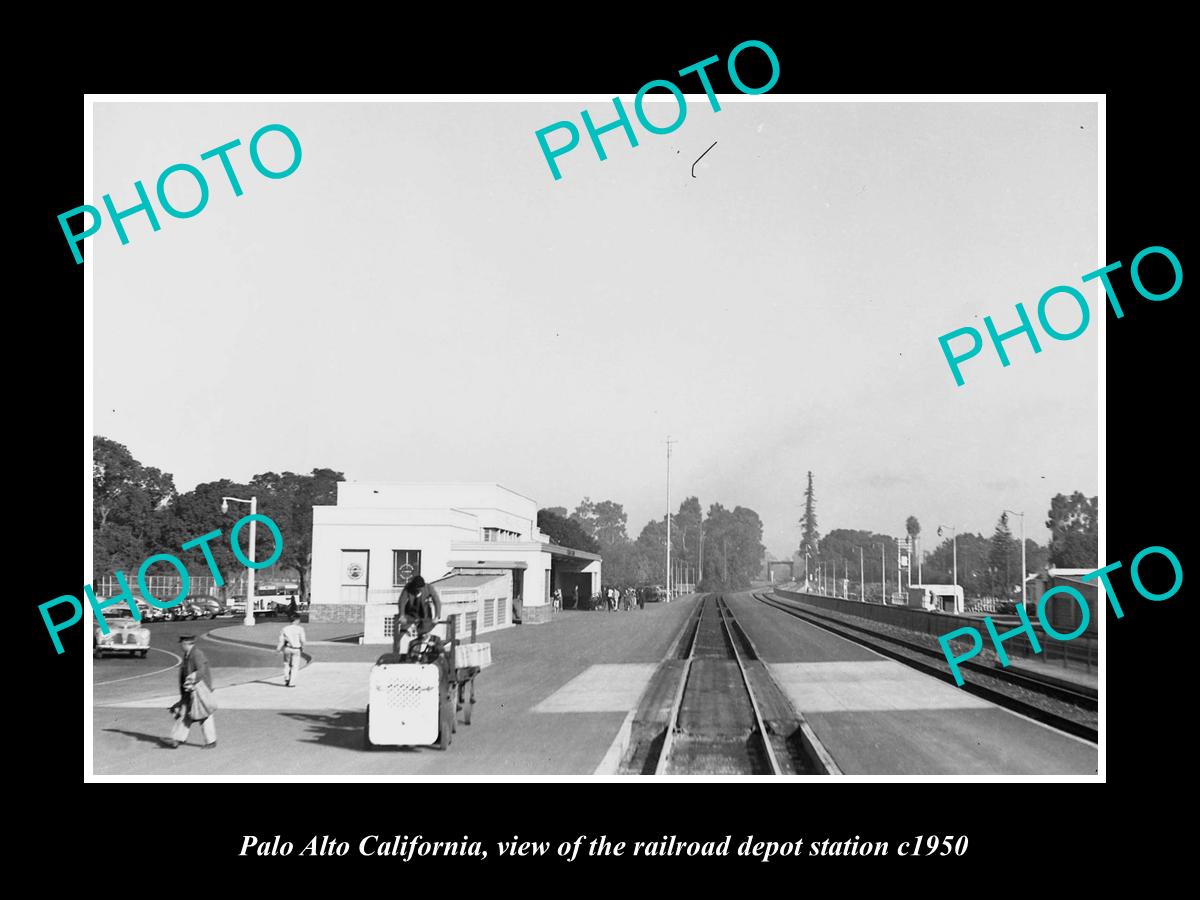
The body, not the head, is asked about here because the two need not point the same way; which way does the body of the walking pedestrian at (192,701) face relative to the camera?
to the viewer's left

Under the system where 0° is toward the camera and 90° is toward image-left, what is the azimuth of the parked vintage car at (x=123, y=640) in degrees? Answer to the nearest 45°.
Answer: approximately 0°

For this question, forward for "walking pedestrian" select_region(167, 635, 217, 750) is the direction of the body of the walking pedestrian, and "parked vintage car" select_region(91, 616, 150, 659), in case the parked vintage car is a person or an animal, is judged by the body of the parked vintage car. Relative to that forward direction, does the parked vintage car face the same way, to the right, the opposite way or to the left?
to the left

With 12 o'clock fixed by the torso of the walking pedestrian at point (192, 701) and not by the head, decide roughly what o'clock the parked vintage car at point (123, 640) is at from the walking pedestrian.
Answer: The parked vintage car is roughly at 3 o'clock from the walking pedestrian.

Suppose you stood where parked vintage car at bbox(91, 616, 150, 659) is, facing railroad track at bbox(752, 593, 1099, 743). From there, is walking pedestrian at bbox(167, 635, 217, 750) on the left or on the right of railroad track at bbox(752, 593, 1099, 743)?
right

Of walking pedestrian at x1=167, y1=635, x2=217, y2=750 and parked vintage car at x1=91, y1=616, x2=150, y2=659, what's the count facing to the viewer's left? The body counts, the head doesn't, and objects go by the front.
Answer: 1

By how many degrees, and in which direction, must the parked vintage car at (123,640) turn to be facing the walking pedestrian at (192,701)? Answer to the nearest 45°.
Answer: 0° — it already faces them
